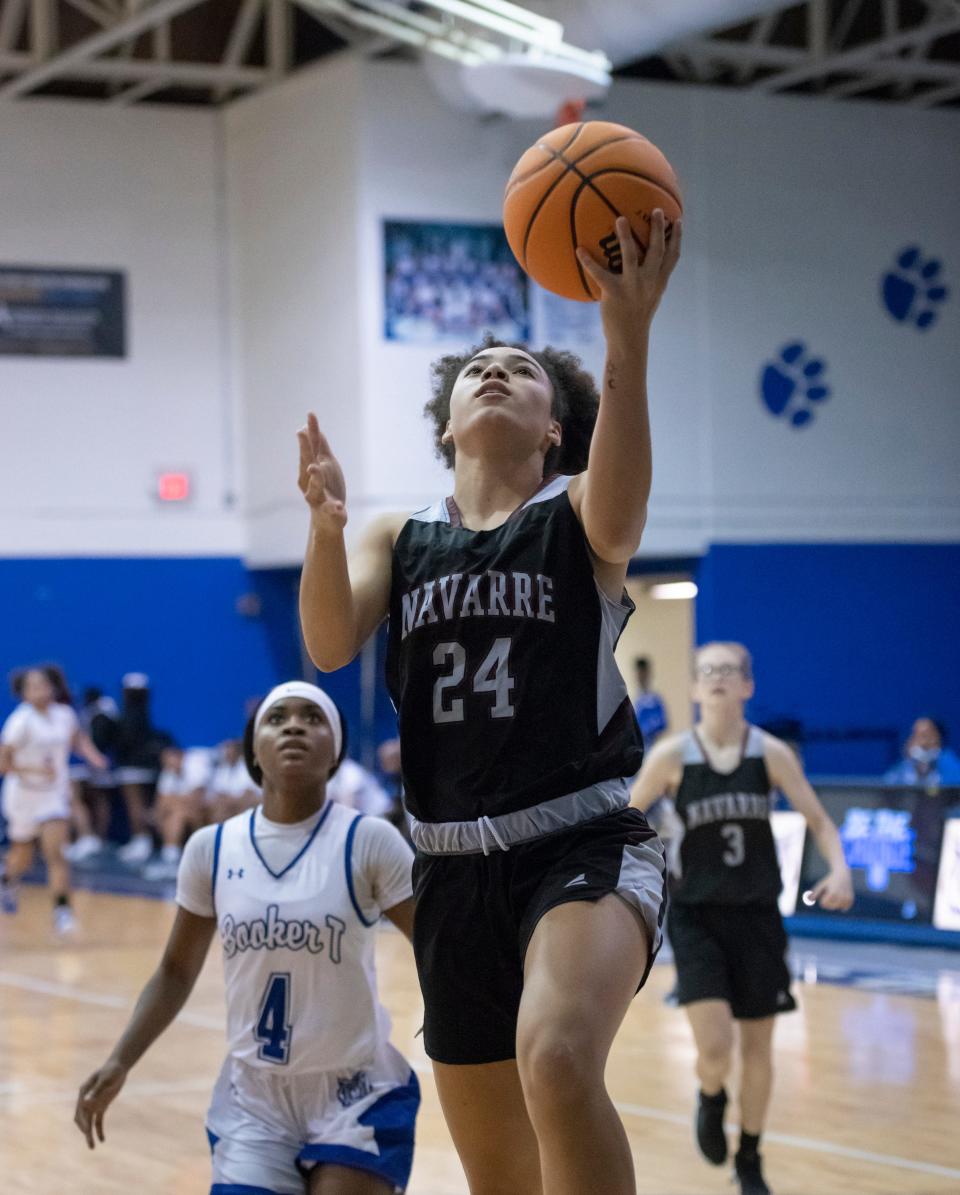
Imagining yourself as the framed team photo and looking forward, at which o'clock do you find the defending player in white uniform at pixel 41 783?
The defending player in white uniform is roughly at 1 o'clock from the framed team photo.

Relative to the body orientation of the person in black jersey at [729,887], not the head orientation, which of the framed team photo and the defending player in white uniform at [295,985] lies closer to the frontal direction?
the defending player in white uniform

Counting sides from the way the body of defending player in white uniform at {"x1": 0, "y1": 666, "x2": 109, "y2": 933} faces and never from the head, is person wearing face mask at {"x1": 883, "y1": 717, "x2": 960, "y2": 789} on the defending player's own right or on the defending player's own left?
on the defending player's own left

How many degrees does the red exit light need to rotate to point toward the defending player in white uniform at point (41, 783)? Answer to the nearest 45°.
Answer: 0° — it already faces them

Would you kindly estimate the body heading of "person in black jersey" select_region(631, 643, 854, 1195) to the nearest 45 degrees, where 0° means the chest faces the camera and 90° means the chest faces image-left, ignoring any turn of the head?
approximately 0°

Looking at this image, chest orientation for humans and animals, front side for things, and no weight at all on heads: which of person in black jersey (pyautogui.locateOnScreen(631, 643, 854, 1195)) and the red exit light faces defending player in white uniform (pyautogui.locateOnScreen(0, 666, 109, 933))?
the red exit light

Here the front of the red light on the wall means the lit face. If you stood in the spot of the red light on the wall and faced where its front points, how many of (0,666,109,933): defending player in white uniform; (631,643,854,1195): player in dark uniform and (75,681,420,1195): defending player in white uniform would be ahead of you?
3
